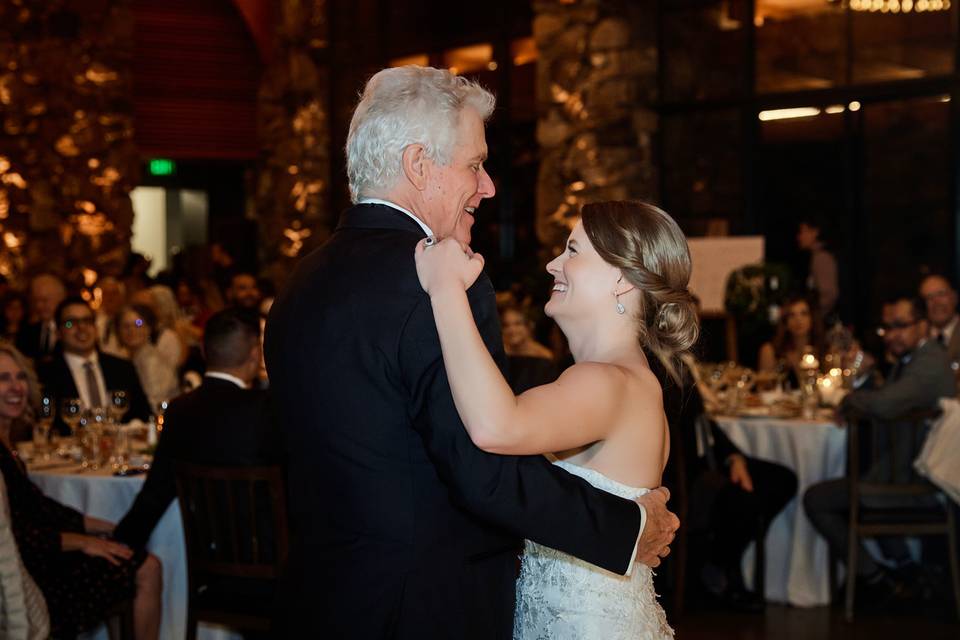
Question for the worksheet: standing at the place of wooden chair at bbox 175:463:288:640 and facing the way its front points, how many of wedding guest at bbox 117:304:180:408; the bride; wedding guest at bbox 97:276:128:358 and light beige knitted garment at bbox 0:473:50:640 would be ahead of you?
2

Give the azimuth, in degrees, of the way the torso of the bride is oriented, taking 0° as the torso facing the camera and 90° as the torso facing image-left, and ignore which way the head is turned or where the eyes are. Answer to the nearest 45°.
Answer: approximately 90°

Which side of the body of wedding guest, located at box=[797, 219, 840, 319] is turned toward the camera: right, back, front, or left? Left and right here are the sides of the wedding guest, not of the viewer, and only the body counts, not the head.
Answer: left

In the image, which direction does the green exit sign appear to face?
toward the camera

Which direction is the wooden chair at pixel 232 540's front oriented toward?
away from the camera

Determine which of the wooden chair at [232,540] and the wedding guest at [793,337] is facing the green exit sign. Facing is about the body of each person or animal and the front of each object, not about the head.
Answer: the wooden chair

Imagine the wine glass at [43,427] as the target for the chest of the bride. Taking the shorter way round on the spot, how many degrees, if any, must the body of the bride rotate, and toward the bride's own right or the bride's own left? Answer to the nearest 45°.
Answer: approximately 45° to the bride's own right

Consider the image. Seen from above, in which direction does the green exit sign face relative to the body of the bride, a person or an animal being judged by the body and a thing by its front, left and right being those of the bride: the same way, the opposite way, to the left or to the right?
to the left

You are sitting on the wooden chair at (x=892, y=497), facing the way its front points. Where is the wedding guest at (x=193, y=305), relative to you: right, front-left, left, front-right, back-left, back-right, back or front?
front-left

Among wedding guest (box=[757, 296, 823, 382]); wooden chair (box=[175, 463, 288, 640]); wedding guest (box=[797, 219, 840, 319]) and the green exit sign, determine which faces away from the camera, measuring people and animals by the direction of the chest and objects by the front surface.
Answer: the wooden chair

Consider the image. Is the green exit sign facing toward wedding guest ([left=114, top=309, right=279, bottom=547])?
yes

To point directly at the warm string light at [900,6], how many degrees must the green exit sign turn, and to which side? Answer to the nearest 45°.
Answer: approximately 45° to its left
